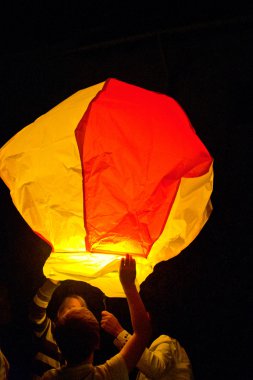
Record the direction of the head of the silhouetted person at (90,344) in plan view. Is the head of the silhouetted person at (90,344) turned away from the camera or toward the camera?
away from the camera

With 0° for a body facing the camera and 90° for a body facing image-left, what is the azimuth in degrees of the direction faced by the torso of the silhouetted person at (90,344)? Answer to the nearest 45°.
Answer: approximately 180°
